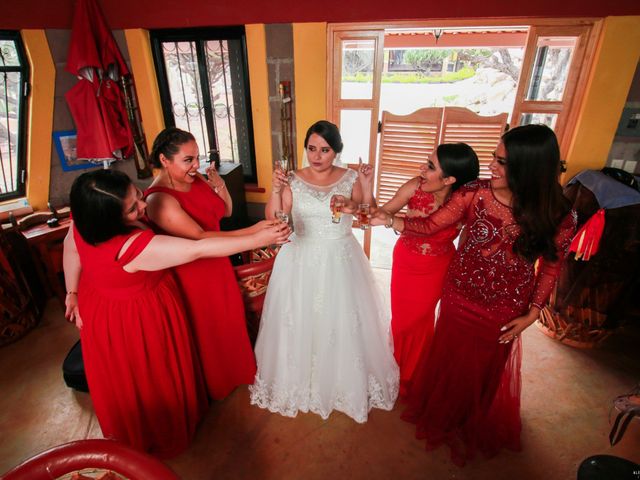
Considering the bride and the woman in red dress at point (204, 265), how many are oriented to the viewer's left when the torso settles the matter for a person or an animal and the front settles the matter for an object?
0

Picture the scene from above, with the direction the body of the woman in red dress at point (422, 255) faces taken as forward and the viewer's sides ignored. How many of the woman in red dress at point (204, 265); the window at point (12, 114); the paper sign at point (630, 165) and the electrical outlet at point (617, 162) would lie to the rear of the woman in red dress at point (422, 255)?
2

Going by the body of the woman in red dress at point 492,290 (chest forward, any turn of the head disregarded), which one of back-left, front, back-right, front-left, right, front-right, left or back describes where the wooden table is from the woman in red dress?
front-right

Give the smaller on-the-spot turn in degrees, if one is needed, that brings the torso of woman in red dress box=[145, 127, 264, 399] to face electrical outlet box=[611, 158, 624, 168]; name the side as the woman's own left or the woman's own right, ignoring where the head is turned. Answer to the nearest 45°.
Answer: approximately 45° to the woman's own left

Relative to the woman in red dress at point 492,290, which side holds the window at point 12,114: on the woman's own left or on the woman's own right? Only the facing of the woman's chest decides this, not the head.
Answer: on the woman's own right

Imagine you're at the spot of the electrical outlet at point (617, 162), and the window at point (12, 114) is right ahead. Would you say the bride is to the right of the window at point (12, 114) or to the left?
left

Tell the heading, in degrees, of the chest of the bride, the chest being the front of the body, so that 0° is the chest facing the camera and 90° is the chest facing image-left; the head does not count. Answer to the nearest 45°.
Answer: approximately 0°

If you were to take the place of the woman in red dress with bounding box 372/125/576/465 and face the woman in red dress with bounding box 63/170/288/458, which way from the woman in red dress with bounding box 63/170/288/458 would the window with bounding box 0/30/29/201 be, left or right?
right

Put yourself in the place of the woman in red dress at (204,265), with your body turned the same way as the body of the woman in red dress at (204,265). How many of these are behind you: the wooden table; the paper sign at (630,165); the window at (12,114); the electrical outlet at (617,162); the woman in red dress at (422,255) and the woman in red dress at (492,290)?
2

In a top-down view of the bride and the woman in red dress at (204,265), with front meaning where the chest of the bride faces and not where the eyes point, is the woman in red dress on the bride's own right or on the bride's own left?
on the bride's own right

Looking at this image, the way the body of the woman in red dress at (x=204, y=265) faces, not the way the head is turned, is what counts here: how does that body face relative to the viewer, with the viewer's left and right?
facing the viewer and to the right of the viewer

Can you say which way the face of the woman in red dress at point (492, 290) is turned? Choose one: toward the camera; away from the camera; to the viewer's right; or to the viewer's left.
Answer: to the viewer's left

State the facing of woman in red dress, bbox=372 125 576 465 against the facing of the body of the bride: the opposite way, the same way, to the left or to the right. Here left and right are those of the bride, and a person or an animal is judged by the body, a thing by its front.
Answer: to the right

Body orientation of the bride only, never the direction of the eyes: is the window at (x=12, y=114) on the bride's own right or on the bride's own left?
on the bride's own right
